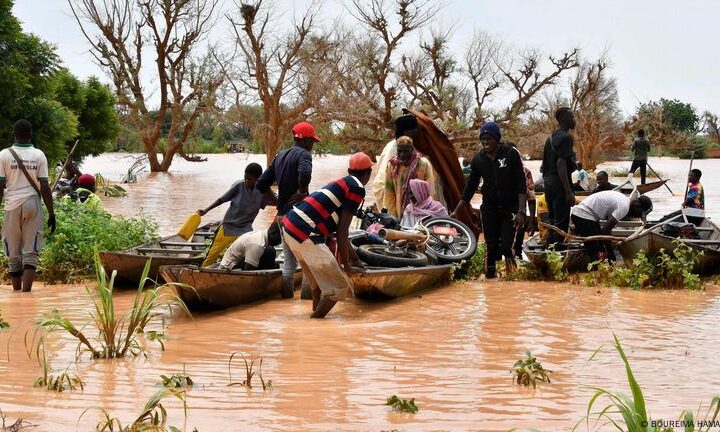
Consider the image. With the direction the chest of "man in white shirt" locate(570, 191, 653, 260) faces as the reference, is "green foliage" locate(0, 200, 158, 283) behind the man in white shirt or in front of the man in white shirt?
behind

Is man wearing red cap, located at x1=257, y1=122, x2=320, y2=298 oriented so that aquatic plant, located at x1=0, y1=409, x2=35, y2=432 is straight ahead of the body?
no

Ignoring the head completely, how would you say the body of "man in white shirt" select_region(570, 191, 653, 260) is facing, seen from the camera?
to the viewer's right

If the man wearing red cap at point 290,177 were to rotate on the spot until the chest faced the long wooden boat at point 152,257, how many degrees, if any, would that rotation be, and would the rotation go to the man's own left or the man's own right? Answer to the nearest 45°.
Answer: approximately 90° to the man's own left

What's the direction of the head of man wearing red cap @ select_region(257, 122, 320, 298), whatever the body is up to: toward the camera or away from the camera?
away from the camera

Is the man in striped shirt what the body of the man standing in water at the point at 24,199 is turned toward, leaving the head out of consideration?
no

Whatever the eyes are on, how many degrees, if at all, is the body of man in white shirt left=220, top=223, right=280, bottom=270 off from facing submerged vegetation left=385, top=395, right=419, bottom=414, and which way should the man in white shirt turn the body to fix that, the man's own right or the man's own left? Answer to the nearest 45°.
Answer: approximately 90° to the man's own right

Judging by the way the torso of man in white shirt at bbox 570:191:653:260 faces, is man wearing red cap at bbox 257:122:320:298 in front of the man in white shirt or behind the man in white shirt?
behind

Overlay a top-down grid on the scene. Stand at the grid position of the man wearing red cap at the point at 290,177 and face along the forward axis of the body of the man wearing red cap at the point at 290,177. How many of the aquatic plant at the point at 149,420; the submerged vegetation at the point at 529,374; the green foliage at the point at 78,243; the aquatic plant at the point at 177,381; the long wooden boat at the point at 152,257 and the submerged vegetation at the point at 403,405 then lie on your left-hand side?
2

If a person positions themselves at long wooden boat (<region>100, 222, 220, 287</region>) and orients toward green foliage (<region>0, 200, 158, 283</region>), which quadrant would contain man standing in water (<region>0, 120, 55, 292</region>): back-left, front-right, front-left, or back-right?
front-left

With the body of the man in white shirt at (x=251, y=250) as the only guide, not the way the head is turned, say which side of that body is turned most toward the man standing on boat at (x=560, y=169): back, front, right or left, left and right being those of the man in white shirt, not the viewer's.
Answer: front
